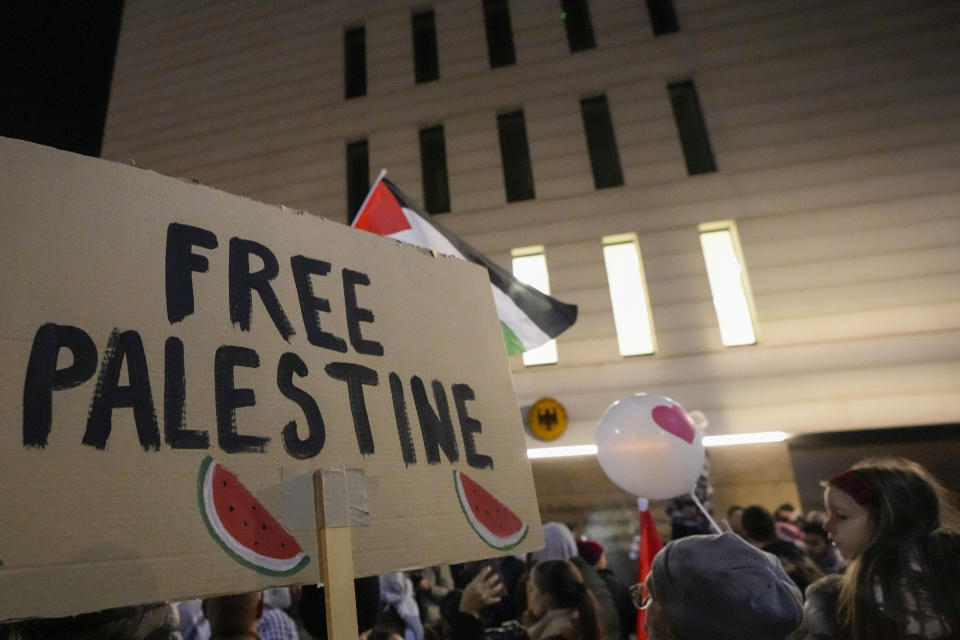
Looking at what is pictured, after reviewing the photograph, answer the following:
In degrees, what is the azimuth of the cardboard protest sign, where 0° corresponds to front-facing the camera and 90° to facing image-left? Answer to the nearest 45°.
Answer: approximately 315°

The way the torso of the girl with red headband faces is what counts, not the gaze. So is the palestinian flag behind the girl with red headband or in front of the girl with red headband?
in front

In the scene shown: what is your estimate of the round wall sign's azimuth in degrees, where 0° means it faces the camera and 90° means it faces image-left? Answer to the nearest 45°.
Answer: approximately 0°

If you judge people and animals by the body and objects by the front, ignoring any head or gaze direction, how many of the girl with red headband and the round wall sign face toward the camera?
1

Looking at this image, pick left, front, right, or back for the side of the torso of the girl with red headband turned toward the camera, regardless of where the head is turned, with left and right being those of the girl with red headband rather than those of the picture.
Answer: left

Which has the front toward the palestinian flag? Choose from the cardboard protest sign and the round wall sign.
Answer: the round wall sign

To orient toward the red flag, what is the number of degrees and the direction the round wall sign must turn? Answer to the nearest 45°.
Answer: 0° — it already faces it

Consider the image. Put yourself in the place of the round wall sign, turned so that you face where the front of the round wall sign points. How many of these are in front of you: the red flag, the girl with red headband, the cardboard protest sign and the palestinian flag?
4
